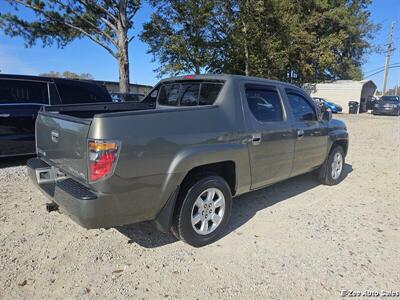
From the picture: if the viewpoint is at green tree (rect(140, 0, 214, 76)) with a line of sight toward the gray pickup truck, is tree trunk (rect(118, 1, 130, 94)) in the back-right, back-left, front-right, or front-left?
front-right

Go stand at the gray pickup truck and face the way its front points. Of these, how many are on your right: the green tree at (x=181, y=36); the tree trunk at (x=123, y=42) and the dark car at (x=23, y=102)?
0

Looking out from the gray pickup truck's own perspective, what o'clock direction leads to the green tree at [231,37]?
The green tree is roughly at 11 o'clock from the gray pickup truck.

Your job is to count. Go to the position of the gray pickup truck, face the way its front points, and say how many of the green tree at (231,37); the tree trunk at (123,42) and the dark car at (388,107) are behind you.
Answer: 0

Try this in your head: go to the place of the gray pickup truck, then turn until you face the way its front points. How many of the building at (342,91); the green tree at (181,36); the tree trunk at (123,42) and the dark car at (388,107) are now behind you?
0

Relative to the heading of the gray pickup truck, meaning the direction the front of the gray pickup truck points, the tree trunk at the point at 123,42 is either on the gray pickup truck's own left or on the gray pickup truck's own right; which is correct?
on the gray pickup truck's own left

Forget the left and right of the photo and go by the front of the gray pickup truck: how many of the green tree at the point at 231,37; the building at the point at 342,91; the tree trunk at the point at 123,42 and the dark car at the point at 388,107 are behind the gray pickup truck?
0

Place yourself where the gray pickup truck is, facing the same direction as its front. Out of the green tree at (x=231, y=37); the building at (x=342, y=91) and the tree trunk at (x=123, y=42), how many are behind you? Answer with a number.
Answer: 0

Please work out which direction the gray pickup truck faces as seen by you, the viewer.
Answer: facing away from the viewer and to the right of the viewer

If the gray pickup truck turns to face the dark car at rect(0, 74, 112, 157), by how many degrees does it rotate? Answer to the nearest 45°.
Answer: approximately 90° to its left

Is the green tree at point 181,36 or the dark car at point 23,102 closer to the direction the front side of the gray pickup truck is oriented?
the green tree

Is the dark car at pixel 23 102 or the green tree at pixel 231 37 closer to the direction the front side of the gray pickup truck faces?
the green tree

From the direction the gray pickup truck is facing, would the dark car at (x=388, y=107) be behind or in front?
in front

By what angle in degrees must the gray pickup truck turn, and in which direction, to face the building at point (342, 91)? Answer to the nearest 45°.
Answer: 0° — it already faces it

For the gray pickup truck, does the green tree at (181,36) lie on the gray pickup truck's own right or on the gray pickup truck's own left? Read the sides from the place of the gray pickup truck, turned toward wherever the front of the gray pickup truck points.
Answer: on the gray pickup truck's own left
